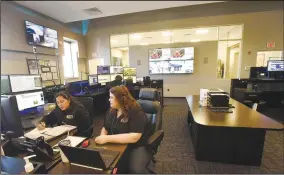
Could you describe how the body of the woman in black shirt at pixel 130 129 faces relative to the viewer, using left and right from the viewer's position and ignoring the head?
facing to the left of the viewer

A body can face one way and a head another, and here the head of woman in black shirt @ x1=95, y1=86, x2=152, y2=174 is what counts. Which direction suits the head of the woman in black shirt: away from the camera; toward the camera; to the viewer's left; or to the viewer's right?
to the viewer's left

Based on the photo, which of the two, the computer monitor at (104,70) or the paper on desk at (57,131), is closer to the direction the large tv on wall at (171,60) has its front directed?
the paper on desk

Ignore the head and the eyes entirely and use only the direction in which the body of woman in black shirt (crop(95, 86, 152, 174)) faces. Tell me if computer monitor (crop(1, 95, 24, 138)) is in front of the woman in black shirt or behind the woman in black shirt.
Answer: in front
